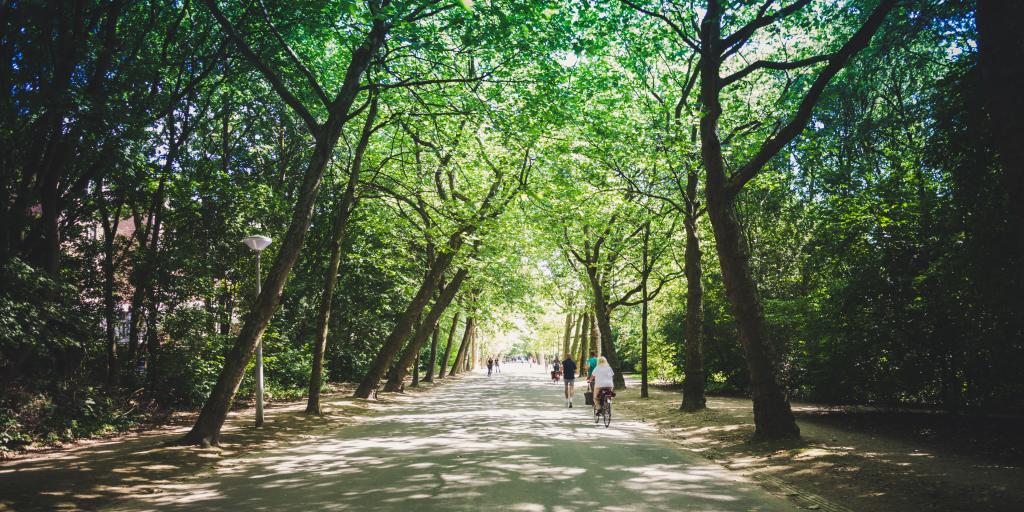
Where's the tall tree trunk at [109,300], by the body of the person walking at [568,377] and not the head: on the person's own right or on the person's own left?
on the person's own left

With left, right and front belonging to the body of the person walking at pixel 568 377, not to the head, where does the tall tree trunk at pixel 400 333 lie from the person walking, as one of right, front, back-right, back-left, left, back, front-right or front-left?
left

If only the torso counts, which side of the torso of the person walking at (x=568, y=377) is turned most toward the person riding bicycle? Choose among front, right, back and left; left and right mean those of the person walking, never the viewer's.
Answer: back

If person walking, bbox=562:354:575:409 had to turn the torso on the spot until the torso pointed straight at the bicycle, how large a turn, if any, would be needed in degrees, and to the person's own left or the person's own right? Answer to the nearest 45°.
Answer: approximately 180°

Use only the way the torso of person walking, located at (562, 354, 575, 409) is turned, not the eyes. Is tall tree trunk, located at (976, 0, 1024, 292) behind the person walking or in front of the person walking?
behind

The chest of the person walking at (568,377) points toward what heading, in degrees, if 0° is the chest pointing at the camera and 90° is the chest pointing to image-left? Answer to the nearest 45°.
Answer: approximately 180°

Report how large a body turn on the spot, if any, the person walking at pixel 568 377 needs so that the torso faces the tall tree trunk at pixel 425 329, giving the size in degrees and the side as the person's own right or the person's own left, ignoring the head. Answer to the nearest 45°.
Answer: approximately 45° to the person's own left

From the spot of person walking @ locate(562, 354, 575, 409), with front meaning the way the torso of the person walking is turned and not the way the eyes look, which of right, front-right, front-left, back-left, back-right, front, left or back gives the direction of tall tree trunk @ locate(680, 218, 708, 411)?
back-right

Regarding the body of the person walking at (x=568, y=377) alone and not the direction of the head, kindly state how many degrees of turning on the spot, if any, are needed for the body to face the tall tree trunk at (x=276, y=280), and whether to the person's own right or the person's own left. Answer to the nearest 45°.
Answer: approximately 135° to the person's own left
